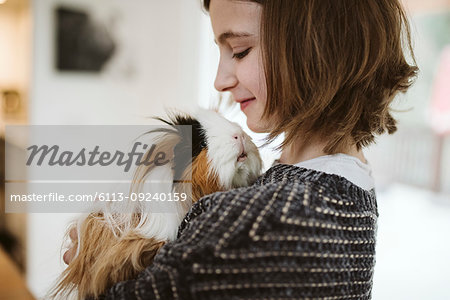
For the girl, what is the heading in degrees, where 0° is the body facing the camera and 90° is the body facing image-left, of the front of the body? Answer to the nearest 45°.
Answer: approximately 90°

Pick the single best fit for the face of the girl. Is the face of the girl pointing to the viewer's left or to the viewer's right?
to the viewer's left
